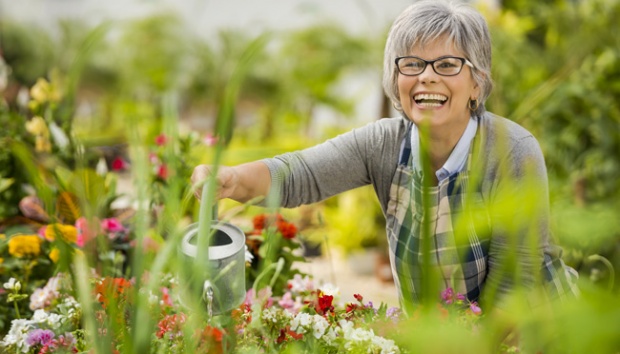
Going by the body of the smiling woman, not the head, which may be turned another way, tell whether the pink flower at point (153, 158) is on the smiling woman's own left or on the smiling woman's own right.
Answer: on the smiling woman's own right

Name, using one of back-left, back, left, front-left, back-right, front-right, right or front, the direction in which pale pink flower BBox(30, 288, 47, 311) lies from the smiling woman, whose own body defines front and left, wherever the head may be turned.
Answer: front-right

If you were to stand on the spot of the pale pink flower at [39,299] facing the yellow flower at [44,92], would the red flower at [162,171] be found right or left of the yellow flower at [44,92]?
right

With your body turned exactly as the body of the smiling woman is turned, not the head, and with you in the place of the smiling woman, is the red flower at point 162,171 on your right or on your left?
on your right

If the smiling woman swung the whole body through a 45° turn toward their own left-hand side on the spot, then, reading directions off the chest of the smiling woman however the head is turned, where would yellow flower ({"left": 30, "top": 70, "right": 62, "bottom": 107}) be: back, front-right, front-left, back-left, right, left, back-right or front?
back-right

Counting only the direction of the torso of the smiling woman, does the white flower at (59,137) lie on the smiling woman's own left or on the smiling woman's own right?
on the smiling woman's own right

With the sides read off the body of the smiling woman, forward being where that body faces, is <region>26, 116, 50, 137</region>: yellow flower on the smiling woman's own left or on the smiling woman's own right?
on the smiling woman's own right

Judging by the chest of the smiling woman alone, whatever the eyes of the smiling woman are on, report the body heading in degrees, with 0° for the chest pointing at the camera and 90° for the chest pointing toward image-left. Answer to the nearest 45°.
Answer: approximately 45°
